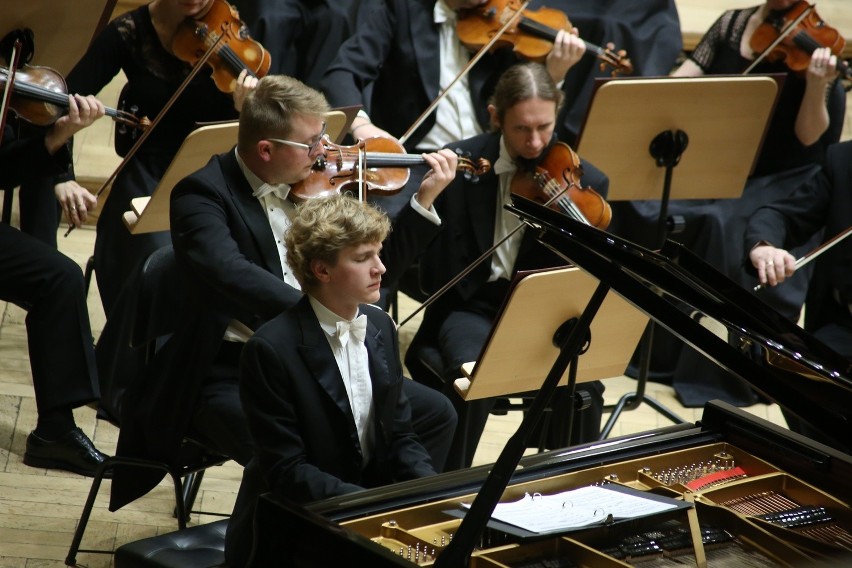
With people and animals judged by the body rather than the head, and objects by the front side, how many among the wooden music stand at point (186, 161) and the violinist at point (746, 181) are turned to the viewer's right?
0

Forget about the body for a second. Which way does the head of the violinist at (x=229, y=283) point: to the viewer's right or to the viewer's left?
to the viewer's right

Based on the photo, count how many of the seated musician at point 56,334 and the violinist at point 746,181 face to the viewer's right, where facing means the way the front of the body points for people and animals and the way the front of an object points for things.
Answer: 1

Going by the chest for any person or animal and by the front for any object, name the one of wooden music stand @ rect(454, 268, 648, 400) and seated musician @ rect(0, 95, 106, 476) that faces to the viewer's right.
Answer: the seated musician

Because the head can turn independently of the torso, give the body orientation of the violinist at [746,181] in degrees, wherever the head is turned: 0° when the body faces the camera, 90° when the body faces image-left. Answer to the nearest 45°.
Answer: approximately 45°

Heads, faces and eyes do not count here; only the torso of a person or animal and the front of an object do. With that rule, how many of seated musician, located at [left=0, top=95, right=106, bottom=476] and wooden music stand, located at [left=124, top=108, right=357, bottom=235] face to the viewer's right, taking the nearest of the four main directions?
1

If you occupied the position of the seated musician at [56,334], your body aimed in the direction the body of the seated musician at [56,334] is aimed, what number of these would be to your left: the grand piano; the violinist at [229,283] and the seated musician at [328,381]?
0

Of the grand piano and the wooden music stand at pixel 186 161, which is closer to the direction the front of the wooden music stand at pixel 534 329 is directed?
the wooden music stand

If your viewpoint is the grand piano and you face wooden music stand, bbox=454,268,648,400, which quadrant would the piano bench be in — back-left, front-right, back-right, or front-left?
front-left

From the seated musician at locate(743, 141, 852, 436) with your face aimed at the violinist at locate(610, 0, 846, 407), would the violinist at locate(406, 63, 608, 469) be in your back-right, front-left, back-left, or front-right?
front-left

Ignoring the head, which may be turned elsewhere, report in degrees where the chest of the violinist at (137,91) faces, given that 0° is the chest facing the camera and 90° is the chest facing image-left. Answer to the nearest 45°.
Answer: approximately 315°

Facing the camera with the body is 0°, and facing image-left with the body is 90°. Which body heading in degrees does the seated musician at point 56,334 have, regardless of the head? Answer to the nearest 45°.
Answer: approximately 270°

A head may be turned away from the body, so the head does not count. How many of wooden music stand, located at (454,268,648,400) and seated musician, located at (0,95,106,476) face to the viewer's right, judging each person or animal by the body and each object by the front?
1

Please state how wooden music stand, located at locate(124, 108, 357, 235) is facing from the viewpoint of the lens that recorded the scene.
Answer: facing away from the viewer and to the left of the viewer

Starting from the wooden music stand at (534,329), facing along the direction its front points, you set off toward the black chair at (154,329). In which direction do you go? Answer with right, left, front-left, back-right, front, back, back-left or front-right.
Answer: front-left

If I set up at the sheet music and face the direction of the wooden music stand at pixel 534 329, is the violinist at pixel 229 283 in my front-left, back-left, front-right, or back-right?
front-left

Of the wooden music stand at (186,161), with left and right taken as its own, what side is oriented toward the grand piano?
back
